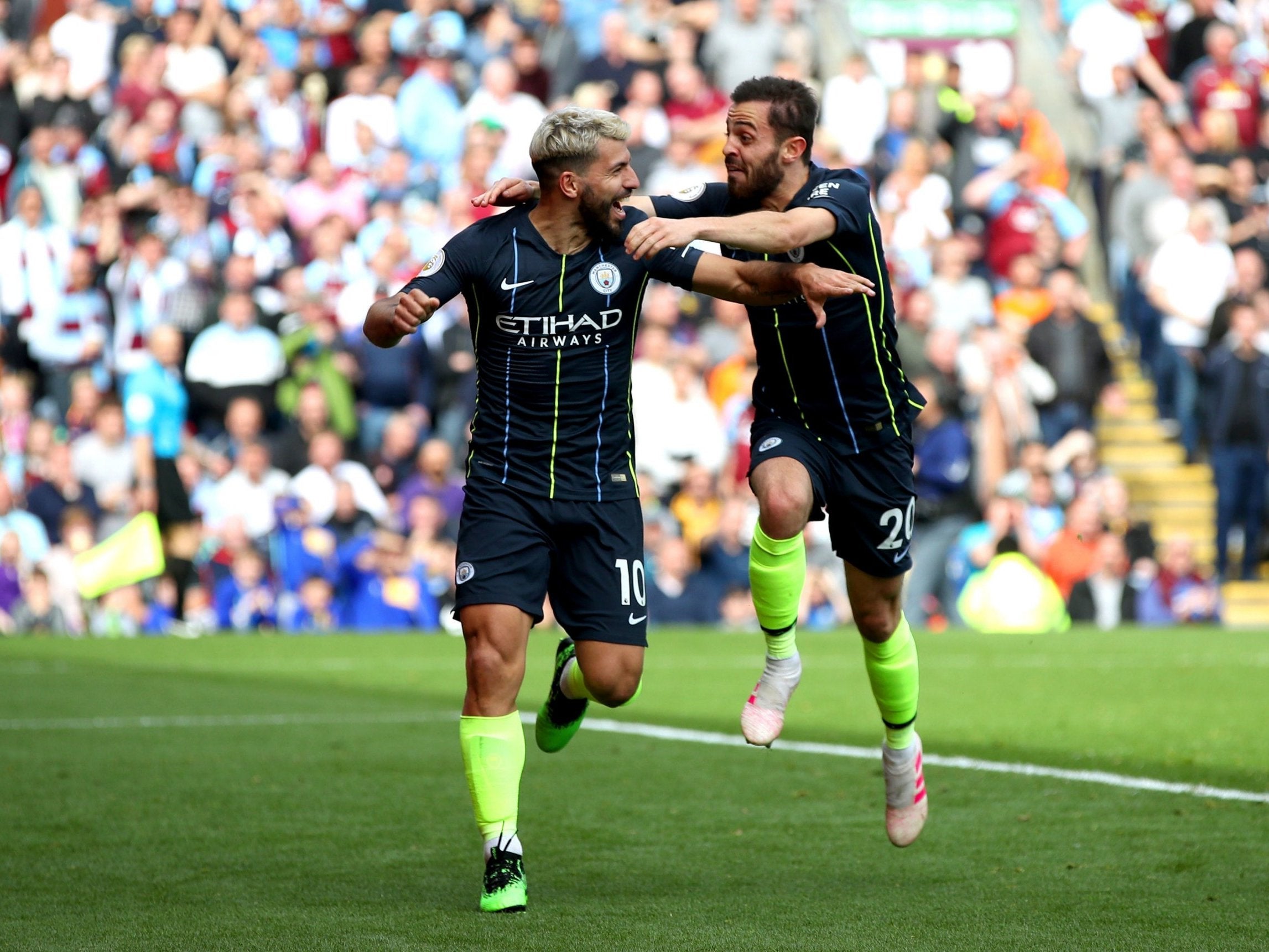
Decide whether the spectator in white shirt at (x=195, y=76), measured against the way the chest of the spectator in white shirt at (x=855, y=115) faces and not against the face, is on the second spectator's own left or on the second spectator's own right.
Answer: on the second spectator's own right

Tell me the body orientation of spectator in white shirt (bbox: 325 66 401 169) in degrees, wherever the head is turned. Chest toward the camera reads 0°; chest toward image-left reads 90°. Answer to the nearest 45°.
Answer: approximately 0°

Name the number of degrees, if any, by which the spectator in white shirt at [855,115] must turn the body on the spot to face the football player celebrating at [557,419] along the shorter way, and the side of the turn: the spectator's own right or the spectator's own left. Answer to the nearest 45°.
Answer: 0° — they already face them

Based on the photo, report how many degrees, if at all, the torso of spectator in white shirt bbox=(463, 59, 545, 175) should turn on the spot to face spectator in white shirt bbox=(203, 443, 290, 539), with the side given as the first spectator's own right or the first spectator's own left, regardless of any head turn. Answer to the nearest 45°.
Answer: approximately 45° to the first spectator's own right

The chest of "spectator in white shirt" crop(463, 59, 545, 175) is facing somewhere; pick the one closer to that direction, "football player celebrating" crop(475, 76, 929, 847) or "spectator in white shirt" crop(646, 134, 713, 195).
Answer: the football player celebrating

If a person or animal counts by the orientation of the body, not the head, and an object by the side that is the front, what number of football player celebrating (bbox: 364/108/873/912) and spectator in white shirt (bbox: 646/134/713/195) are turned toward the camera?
2

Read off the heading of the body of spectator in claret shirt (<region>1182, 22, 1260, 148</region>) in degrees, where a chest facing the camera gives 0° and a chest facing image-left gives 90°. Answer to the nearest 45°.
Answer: approximately 0°
